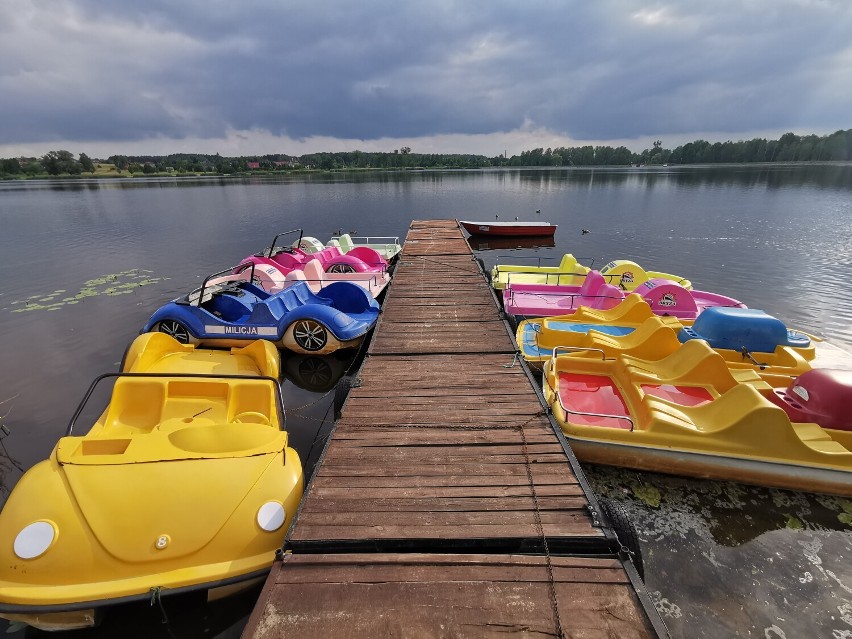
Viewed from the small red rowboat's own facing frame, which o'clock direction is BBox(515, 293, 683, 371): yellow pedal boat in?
The yellow pedal boat is roughly at 9 o'clock from the small red rowboat.

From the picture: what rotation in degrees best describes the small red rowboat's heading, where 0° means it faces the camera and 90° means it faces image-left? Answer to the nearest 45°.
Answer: approximately 90°

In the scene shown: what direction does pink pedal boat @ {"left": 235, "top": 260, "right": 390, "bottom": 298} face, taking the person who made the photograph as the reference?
facing to the left of the viewer

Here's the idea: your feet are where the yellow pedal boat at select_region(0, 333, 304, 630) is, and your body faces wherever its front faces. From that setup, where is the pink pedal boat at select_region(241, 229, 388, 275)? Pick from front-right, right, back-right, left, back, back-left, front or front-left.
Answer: back-left

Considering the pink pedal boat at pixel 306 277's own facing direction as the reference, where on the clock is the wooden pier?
The wooden pier is roughly at 9 o'clock from the pink pedal boat.

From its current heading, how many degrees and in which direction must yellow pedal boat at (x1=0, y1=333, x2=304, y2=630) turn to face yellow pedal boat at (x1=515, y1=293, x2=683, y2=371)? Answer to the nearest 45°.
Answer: approximately 90° to its left

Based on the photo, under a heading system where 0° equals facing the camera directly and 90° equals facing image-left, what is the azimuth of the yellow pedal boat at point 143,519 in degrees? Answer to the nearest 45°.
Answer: approximately 0°

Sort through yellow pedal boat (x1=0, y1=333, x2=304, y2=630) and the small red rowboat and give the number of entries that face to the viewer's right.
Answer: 0
